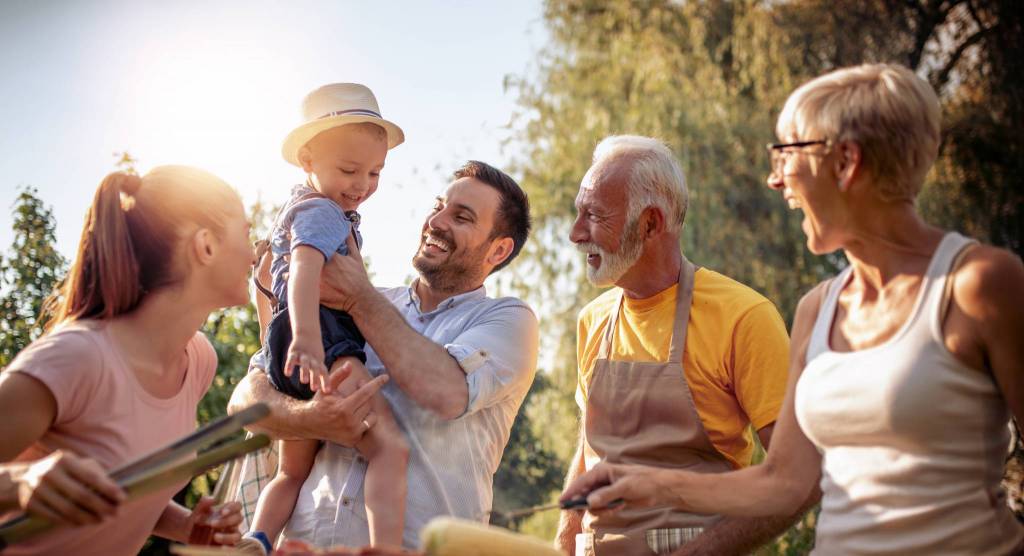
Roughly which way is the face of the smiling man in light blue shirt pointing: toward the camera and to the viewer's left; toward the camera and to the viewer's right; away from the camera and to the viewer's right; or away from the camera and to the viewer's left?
toward the camera and to the viewer's left

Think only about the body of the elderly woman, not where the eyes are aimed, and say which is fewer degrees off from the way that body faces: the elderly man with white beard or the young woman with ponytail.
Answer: the young woman with ponytail

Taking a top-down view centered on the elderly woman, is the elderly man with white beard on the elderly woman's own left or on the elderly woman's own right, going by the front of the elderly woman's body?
on the elderly woman's own right

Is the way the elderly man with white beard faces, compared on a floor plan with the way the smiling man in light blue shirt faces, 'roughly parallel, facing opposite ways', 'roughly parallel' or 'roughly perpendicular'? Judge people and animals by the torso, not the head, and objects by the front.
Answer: roughly parallel

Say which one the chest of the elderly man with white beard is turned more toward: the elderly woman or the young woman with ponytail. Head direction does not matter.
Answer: the young woman with ponytail

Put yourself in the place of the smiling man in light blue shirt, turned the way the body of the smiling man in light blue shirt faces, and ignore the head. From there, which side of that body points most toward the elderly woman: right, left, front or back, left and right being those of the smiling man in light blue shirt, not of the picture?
left

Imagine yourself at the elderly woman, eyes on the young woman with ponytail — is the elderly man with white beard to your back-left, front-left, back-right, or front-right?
front-right

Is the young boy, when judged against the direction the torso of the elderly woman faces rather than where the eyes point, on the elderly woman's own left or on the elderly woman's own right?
on the elderly woman's own right

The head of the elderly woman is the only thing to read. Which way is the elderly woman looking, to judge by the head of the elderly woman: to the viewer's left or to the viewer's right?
to the viewer's left

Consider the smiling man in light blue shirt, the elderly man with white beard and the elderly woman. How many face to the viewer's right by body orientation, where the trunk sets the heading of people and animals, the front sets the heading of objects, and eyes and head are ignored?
0

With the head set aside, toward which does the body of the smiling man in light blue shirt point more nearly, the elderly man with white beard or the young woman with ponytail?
the young woman with ponytail

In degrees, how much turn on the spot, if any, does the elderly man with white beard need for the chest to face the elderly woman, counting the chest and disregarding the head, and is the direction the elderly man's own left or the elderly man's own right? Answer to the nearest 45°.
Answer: approximately 90° to the elderly man's own left

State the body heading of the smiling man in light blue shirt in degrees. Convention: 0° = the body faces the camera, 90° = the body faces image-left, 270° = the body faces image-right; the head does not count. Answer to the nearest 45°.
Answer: approximately 45°

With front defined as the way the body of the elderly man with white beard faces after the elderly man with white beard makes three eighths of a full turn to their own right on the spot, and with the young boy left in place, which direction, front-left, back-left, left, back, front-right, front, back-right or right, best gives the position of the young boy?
left

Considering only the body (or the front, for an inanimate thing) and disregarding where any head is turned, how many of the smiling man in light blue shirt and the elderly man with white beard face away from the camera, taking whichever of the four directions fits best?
0
